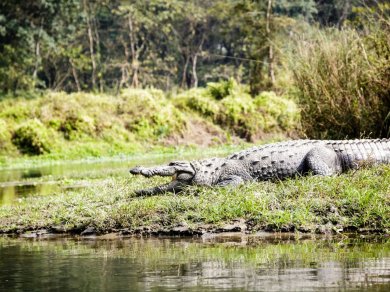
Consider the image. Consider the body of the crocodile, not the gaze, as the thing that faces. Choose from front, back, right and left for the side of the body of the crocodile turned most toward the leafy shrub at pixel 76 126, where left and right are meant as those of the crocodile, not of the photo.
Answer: right

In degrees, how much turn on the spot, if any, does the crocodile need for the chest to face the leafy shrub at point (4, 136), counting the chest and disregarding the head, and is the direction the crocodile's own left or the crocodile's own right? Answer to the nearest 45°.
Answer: approximately 45° to the crocodile's own right

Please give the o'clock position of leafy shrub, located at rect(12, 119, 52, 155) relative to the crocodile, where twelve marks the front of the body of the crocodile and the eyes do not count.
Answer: The leafy shrub is roughly at 2 o'clock from the crocodile.

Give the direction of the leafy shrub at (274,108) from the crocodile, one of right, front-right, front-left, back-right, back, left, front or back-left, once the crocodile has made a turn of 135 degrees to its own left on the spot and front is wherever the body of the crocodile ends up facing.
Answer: back-left

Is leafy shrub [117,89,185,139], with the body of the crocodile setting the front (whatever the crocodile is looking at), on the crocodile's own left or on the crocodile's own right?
on the crocodile's own right

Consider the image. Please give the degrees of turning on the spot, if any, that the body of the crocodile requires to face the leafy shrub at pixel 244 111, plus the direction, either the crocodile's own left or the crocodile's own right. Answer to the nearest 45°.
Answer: approximately 90° to the crocodile's own right

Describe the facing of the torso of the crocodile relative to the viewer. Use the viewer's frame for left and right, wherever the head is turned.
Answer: facing to the left of the viewer
